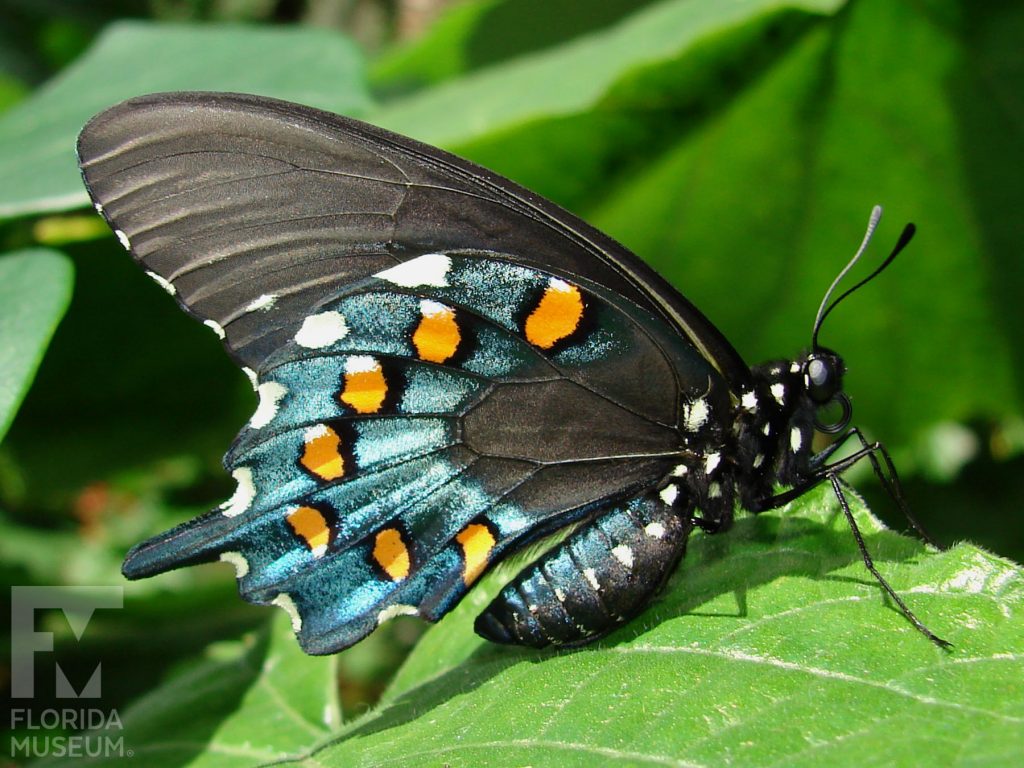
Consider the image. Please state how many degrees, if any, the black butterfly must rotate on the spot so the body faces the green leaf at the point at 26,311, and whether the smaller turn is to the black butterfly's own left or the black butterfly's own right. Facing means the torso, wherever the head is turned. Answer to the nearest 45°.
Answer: approximately 180°

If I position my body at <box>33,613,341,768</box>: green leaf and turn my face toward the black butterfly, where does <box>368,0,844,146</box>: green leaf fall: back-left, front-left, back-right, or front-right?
front-left

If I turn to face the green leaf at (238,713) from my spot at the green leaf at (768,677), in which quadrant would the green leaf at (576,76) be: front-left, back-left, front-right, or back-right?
front-right

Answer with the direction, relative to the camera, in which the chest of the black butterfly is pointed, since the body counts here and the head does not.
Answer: to the viewer's right
